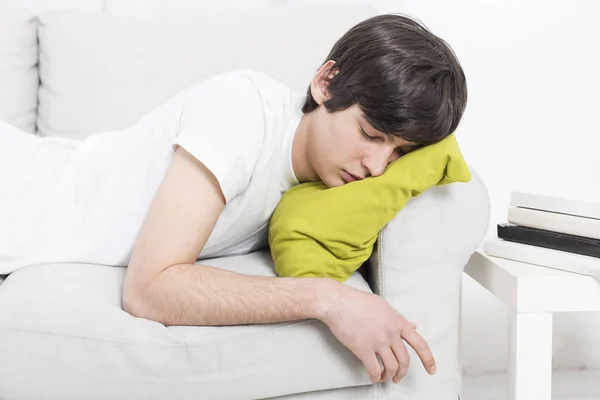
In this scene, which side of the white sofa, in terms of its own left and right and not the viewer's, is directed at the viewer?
front

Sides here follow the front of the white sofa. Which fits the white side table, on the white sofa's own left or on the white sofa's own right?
on the white sofa's own left

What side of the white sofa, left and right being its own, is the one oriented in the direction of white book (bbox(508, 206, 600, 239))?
left

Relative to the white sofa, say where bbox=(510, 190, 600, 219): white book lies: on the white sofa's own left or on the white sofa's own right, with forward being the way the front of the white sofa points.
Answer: on the white sofa's own left

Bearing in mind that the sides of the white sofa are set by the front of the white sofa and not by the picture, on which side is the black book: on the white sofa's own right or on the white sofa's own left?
on the white sofa's own left

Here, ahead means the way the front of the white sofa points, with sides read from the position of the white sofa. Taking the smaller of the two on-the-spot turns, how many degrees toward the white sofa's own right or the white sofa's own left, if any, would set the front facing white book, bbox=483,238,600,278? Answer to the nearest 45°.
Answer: approximately 90° to the white sofa's own left
